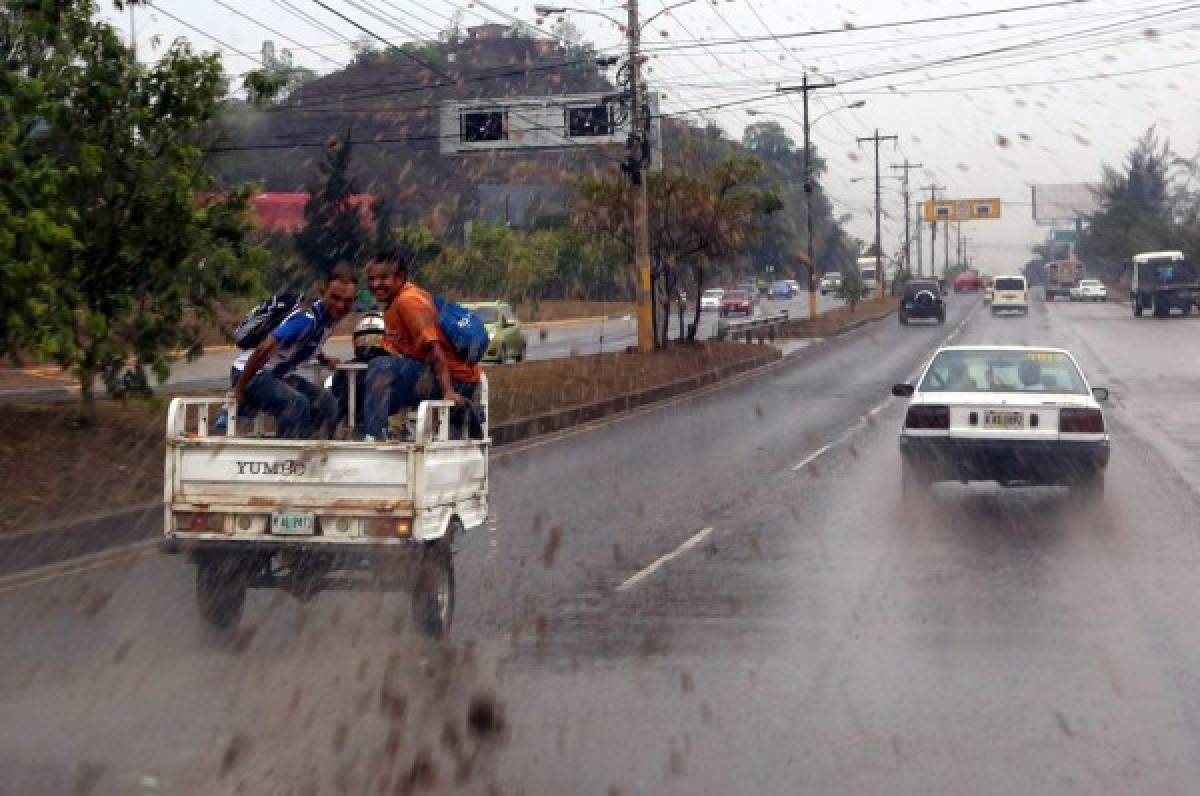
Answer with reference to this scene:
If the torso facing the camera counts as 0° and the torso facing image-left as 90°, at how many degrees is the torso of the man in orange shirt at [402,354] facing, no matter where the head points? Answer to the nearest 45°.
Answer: approximately 90°

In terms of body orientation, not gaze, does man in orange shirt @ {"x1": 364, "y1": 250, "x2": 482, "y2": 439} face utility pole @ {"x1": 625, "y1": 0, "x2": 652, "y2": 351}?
no

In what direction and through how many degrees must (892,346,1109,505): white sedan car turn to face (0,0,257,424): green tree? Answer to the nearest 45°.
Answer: approximately 90° to its left

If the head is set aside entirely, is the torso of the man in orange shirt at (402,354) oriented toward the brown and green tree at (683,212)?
no

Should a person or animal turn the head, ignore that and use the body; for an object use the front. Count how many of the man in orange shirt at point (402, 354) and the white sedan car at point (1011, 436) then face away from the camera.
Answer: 1

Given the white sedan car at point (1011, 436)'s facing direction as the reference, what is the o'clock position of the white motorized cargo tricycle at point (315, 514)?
The white motorized cargo tricycle is roughly at 7 o'clock from the white sedan car.

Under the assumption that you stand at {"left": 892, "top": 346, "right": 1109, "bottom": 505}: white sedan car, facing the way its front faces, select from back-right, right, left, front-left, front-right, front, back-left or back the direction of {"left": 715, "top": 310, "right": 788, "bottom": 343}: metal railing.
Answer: front

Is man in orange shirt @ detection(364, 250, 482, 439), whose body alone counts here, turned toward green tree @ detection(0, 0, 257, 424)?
no

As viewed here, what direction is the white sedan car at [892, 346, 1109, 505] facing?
away from the camera
